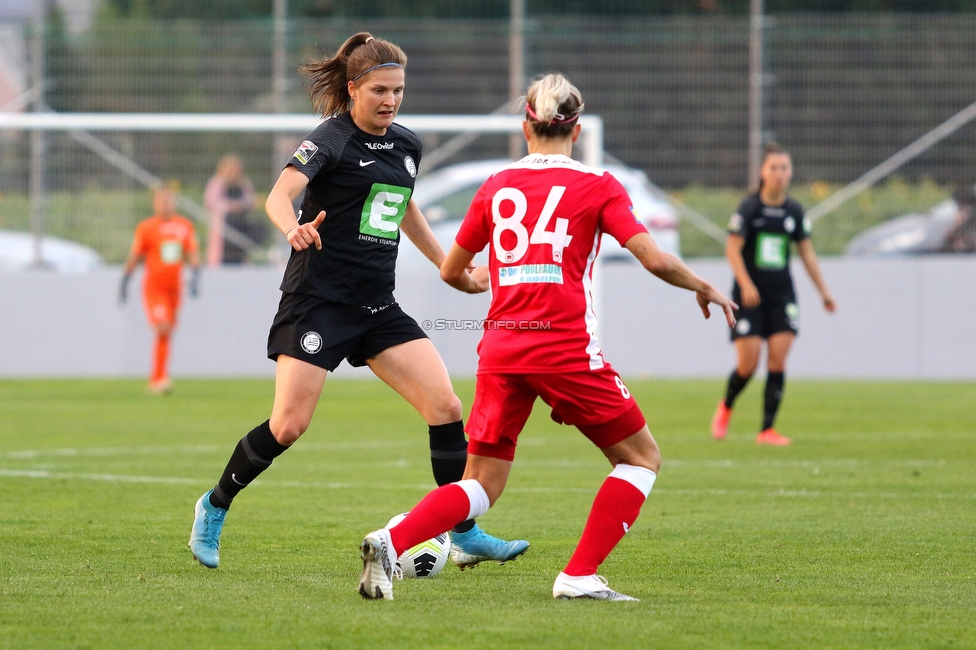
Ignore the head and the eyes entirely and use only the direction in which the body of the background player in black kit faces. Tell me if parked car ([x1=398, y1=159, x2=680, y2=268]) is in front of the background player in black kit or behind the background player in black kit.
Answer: behind

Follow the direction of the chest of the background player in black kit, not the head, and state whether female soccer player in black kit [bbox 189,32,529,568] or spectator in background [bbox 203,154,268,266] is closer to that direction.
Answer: the female soccer player in black kit

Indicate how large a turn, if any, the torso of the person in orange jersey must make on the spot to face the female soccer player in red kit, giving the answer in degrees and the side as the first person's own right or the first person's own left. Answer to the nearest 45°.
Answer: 0° — they already face them
